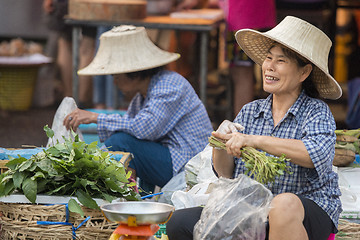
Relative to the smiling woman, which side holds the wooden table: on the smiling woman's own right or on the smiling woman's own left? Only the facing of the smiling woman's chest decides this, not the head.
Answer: on the smiling woman's own right

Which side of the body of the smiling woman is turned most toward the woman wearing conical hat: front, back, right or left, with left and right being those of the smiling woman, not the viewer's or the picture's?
right

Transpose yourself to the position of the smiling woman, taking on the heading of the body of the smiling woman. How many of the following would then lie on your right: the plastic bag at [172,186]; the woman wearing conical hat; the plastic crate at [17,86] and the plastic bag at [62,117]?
4

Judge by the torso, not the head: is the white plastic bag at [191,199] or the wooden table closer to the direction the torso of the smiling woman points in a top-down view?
the white plastic bag

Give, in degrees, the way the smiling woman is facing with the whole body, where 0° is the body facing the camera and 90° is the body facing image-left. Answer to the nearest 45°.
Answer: approximately 45°

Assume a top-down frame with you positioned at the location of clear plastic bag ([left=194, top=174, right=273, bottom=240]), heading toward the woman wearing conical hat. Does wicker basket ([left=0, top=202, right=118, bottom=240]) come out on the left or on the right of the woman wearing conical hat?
left

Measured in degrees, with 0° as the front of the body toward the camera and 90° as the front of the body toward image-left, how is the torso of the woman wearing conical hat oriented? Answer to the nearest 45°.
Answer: approximately 90°

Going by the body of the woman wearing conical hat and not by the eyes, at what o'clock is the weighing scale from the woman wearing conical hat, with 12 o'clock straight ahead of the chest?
The weighing scale is roughly at 9 o'clock from the woman wearing conical hat.

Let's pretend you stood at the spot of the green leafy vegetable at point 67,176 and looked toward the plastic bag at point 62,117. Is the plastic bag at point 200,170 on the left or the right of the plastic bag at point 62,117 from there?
right

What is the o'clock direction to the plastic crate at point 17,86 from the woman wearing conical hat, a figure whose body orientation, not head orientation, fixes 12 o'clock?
The plastic crate is roughly at 2 o'clock from the woman wearing conical hat.
